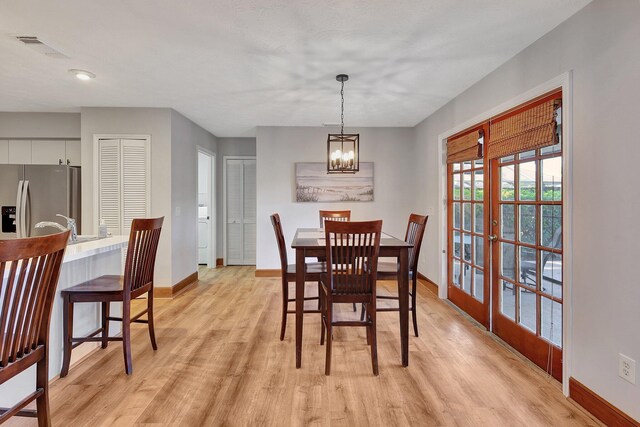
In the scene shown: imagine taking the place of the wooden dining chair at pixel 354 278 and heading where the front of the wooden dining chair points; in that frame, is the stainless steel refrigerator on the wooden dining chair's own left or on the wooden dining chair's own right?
on the wooden dining chair's own left

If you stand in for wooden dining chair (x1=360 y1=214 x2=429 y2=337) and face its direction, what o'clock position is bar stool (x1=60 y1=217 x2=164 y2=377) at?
The bar stool is roughly at 11 o'clock from the wooden dining chair.

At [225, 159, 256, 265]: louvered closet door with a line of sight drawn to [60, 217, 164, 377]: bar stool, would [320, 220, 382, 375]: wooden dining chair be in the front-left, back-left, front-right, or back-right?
front-left

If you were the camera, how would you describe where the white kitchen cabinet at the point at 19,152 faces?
facing the viewer

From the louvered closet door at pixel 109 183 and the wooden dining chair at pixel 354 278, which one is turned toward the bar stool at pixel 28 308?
the louvered closet door

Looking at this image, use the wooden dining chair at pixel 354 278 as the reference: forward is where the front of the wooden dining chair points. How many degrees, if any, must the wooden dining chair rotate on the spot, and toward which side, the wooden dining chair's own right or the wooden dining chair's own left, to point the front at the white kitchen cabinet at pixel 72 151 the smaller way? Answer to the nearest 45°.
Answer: approximately 45° to the wooden dining chair's own left

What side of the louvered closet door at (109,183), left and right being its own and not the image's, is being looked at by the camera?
front

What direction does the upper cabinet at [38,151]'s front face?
toward the camera

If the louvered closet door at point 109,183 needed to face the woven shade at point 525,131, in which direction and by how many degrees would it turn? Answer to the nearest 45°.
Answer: approximately 45° to its left

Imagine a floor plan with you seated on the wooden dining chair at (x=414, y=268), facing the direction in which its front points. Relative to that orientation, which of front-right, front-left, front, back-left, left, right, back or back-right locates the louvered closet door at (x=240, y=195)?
front-right

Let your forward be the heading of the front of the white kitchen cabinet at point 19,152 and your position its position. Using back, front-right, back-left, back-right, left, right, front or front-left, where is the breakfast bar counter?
front

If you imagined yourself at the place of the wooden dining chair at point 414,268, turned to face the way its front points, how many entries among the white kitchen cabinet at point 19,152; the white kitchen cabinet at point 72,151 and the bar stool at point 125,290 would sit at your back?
0

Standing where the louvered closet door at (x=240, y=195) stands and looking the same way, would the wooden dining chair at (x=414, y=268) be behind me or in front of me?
in front

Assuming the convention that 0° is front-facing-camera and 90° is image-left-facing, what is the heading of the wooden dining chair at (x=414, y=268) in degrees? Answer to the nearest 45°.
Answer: approximately 90°
